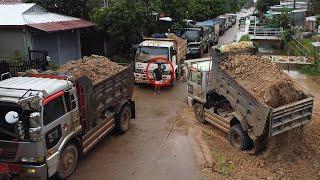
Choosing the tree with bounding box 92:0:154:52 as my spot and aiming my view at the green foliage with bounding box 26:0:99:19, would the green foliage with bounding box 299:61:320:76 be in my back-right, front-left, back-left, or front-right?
back-right

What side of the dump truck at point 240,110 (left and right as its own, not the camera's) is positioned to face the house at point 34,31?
front

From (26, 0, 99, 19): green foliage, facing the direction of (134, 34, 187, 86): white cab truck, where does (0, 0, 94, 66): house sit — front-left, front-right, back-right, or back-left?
front-right

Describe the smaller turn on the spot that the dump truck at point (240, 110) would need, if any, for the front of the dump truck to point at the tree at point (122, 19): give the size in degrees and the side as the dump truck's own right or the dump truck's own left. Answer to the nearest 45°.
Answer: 0° — it already faces it

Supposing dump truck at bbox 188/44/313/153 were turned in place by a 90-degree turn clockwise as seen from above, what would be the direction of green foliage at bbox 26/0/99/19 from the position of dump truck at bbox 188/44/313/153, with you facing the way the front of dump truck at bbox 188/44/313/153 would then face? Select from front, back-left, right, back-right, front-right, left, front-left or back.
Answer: left

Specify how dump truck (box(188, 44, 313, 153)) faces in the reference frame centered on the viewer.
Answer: facing away from the viewer and to the left of the viewer

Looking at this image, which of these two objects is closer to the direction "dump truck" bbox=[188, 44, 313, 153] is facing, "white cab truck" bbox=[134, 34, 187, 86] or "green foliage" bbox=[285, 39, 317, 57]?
the white cab truck

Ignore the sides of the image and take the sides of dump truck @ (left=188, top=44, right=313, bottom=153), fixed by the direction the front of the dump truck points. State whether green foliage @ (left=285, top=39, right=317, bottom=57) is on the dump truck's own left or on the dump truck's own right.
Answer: on the dump truck's own right

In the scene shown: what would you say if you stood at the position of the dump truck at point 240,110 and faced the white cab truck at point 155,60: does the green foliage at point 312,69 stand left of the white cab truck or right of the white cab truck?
right

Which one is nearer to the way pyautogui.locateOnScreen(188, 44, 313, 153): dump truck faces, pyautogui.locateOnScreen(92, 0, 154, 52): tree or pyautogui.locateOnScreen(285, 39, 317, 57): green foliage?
the tree

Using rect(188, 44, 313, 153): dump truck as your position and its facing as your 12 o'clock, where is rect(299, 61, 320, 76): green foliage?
The green foliage is roughly at 2 o'clock from the dump truck.

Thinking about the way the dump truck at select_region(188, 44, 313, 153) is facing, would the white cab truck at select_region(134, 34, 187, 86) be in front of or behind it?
in front
